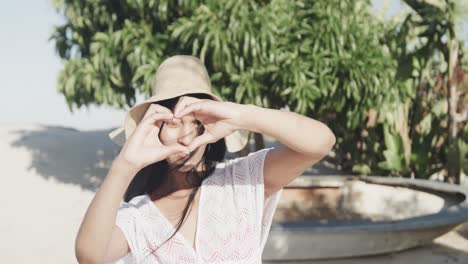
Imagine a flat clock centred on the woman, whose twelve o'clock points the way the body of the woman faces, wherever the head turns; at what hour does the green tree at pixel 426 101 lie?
The green tree is roughly at 7 o'clock from the woman.

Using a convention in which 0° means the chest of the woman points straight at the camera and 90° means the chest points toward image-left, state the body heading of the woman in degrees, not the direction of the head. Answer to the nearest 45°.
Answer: approximately 0°

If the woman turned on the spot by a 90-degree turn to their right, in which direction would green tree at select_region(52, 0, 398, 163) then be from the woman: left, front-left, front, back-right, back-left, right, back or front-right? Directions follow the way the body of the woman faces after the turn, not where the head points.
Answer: right
